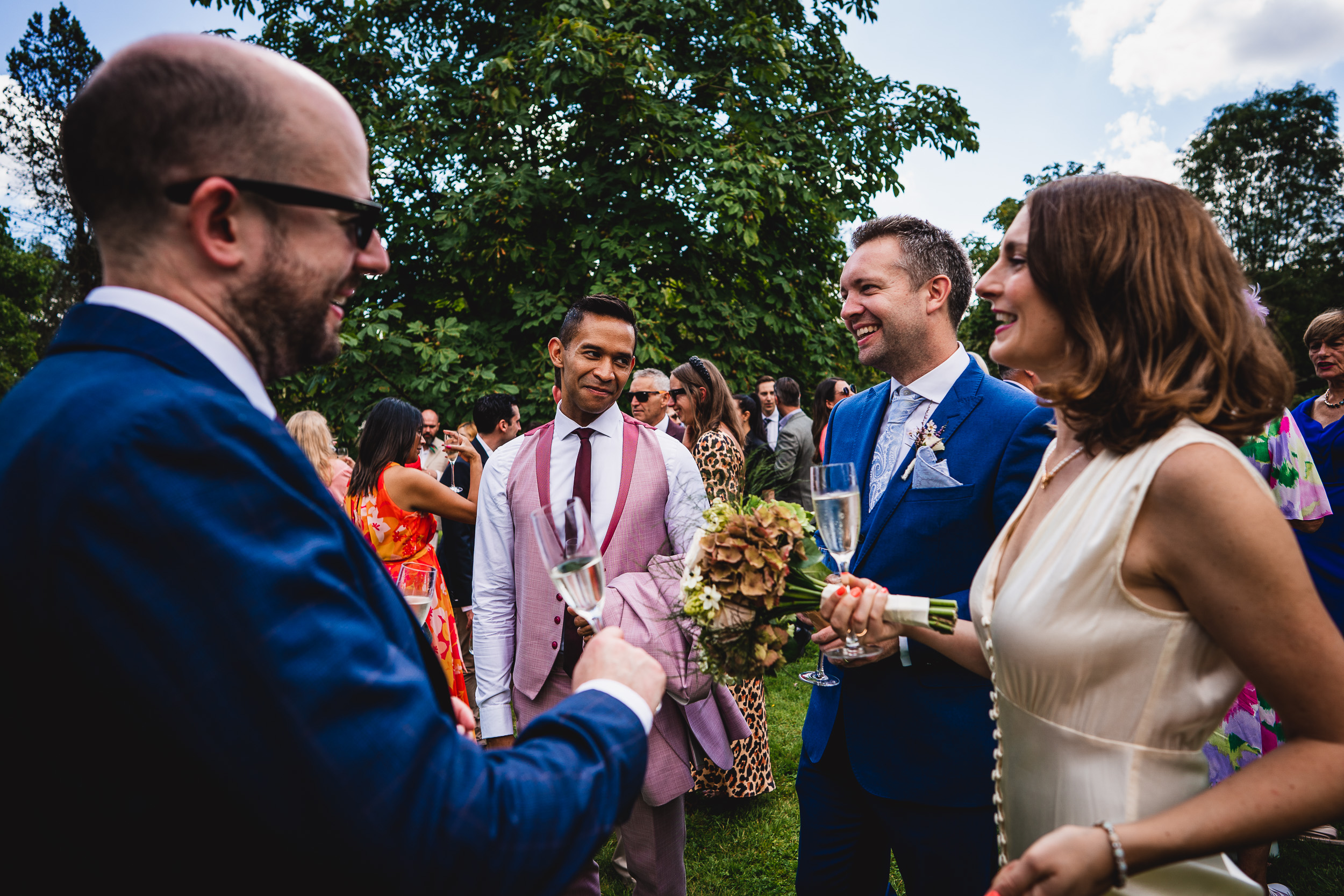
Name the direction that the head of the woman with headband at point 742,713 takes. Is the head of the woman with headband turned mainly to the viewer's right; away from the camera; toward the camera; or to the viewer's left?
to the viewer's left

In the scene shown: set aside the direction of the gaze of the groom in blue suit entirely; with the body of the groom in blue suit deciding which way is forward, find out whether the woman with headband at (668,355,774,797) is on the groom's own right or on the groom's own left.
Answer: on the groom's own right

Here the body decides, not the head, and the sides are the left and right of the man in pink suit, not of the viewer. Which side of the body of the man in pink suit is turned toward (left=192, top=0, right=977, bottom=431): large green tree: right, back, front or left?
back

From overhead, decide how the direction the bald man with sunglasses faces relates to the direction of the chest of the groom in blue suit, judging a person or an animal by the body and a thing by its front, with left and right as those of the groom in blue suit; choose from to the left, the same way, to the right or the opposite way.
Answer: the opposite way

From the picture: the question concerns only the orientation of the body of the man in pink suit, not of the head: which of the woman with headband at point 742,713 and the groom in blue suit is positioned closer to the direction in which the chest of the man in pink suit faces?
the groom in blue suit

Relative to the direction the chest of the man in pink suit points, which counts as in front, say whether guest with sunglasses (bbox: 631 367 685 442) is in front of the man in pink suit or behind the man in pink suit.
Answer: behind

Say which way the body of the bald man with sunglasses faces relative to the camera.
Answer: to the viewer's right

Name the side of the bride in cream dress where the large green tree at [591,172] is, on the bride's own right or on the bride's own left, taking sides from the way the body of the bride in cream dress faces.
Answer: on the bride's own right

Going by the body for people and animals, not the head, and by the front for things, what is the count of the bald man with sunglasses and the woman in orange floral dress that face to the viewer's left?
0

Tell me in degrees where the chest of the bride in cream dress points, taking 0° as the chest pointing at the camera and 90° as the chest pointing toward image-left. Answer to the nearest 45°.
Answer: approximately 90°

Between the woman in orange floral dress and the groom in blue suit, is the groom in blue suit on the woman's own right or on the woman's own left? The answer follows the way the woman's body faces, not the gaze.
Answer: on the woman's own right
